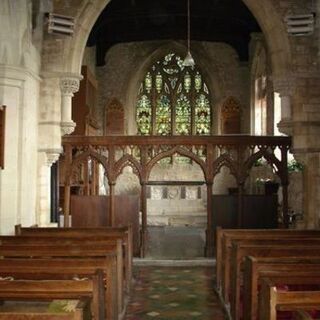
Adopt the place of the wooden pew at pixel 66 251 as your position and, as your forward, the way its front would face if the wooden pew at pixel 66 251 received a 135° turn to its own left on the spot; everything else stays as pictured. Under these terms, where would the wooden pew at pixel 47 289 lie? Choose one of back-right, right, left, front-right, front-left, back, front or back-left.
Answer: front-left

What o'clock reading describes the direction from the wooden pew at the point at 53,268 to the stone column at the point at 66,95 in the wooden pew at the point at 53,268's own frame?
The stone column is roughly at 12 o'clock from the wooden pew.

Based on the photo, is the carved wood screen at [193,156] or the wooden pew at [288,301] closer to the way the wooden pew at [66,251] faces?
the carved wood screen

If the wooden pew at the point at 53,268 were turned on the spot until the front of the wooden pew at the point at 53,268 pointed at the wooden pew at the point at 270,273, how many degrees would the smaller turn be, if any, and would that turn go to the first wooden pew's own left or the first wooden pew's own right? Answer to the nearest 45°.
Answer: approximately 90° to the first wooden pew's own right

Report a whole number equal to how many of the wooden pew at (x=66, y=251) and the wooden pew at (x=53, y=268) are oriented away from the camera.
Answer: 2

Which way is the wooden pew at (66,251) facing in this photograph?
away from the camera

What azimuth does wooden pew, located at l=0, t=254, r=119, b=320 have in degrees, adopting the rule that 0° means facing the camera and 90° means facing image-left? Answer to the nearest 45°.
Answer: approximately 180°

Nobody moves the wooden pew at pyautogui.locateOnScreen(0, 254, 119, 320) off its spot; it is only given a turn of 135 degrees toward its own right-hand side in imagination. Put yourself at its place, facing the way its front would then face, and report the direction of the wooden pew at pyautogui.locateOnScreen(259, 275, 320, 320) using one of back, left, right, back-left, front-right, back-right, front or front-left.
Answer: front

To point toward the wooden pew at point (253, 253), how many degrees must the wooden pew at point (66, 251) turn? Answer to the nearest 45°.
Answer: approximately 90° to its right

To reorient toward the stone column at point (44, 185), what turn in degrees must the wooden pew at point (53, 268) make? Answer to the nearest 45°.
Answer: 0° — it already faces it

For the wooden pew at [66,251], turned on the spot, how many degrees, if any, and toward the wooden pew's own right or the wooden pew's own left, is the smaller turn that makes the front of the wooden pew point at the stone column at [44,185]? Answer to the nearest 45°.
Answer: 0° — it already faces it
